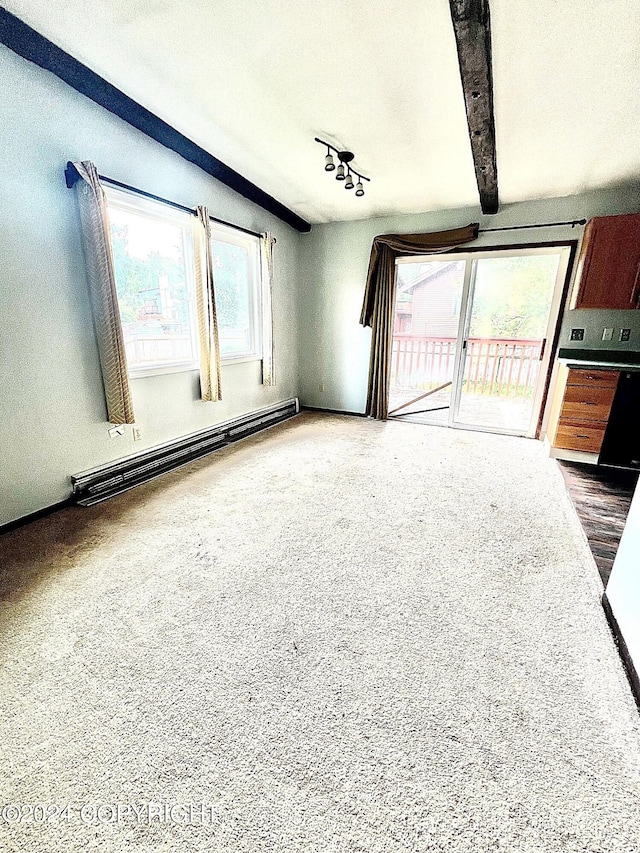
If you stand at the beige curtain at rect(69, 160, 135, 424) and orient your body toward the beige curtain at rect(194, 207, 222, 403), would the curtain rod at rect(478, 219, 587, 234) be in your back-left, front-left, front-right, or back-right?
front-right

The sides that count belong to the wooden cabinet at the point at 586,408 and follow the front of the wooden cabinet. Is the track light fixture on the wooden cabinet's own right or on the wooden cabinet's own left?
on the wooden cabinet's own right

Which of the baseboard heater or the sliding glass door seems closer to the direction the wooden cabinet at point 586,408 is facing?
the baseboard heater

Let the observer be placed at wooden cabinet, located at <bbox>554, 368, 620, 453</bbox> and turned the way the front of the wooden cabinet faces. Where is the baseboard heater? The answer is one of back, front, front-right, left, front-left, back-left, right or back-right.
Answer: front-right

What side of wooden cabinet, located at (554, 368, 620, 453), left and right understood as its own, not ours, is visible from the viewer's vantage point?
front

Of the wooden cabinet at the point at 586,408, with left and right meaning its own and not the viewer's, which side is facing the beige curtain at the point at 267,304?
right

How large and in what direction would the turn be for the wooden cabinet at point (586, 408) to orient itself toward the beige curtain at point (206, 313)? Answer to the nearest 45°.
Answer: approximately 45° to its right
